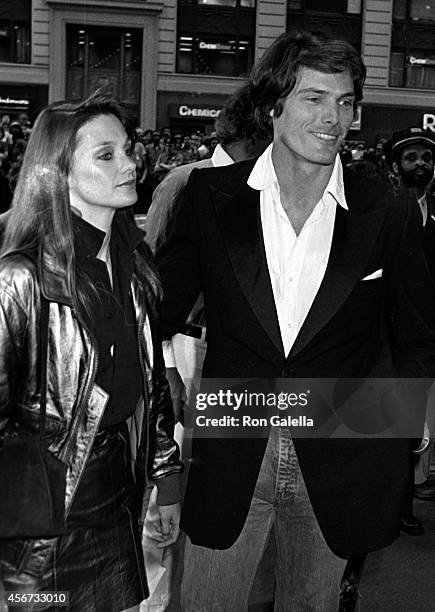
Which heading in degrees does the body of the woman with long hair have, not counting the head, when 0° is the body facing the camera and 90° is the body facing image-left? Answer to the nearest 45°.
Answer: approximately 315°

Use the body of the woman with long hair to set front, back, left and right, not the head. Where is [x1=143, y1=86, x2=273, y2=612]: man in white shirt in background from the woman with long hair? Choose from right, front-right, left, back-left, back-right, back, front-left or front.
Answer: back-left
